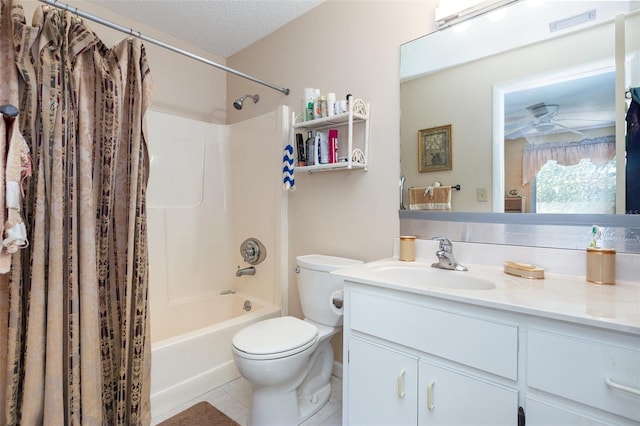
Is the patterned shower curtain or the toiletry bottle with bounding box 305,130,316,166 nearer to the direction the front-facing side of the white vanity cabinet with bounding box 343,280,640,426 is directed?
the patterned shower curtain

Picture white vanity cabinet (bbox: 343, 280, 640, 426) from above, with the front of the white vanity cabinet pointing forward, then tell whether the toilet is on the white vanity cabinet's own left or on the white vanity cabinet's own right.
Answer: on the white vanity cabinet's own right

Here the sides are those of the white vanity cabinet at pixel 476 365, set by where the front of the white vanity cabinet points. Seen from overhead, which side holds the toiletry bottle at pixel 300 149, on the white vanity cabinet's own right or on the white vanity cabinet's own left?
on the white vanity cabinet's own right

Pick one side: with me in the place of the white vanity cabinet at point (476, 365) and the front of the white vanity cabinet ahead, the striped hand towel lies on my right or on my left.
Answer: on my right

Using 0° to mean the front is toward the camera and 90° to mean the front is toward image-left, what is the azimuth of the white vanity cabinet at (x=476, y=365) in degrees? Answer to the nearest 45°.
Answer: approximately 45°

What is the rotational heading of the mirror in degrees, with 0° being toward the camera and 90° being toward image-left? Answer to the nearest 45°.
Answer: approximately 45°

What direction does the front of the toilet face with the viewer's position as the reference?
facing the viewer and to the left of the viewer

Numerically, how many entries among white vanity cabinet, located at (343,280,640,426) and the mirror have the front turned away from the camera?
0

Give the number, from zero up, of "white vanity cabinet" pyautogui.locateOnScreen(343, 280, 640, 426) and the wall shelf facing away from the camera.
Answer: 0

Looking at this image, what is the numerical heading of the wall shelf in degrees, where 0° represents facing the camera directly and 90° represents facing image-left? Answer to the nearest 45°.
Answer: approximately 45°

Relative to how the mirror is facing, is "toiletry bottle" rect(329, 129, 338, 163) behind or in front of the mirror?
in front
